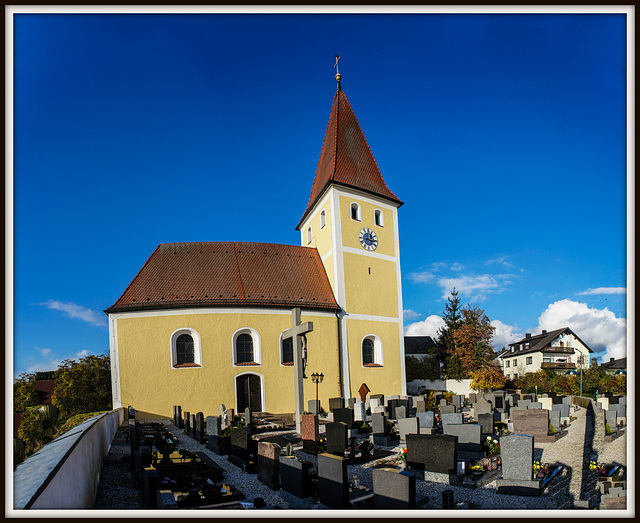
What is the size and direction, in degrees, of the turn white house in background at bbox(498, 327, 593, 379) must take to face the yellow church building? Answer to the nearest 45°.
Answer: approximately 45° to its right

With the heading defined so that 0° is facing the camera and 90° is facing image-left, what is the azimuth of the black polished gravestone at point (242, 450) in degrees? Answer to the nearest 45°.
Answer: approximately 45°

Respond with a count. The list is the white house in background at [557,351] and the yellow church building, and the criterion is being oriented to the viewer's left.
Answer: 0

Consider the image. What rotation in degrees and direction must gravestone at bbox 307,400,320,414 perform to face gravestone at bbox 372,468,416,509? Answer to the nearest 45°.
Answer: approximately 45° to its left

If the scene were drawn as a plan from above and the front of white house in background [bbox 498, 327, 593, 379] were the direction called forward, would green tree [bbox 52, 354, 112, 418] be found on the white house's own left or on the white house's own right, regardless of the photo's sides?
on the white house's own right

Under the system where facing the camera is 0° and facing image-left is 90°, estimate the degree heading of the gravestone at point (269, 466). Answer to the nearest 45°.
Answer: approximately 45°

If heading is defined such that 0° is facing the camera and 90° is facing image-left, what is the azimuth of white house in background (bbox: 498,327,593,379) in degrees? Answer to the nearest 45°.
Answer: approximately 315°

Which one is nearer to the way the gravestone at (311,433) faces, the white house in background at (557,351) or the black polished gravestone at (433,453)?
the black polished gravestone

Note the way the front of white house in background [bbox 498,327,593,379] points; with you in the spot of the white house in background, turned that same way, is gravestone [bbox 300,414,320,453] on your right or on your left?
on your right
